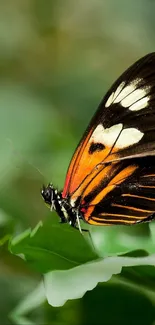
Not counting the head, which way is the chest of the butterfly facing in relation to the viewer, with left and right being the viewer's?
facing to the left of the viewer

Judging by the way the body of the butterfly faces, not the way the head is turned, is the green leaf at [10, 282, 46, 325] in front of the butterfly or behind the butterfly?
in front
